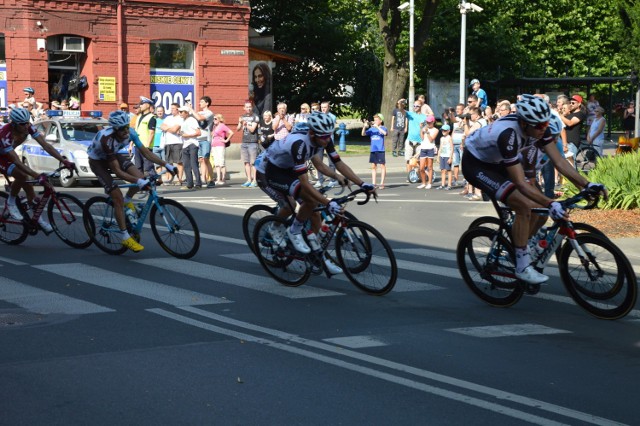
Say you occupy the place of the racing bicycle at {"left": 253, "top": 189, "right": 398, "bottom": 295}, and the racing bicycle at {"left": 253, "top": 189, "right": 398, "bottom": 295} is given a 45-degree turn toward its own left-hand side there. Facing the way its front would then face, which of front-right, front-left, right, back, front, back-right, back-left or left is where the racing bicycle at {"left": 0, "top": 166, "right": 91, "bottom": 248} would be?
back-left

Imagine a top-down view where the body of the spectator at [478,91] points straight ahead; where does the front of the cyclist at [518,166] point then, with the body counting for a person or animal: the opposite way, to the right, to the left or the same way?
to the left

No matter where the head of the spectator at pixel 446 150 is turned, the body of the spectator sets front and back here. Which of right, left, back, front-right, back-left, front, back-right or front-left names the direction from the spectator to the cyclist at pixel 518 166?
front-left

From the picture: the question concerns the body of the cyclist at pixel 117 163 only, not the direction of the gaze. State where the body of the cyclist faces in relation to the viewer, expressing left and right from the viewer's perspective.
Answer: facing the viewer and to the right of the viewer

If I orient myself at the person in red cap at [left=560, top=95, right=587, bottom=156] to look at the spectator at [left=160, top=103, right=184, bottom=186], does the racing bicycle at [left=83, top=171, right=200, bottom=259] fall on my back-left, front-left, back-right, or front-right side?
front-left

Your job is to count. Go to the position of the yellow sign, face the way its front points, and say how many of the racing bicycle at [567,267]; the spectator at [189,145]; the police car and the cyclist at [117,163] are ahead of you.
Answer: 4

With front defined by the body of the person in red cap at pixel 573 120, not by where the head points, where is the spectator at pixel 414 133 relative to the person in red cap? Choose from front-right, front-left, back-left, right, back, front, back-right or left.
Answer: right

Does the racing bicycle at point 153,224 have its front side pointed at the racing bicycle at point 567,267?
yes

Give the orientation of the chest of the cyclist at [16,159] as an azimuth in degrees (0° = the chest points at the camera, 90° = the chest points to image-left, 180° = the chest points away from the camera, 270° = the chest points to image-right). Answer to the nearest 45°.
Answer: approximately 315°

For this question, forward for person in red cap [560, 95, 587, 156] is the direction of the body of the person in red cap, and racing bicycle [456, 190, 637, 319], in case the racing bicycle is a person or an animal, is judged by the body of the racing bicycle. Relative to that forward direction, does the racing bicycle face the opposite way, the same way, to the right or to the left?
to the left

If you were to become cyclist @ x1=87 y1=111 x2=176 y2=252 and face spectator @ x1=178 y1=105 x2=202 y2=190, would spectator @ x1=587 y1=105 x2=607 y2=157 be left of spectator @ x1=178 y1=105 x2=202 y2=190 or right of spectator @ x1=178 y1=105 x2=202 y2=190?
right

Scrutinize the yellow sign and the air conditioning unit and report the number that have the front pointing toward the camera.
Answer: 2

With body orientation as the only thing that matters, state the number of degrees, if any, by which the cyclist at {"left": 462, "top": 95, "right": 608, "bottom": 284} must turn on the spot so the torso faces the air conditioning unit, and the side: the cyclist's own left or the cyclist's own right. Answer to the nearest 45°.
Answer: approximately 180°

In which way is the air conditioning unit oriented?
toward the camera
